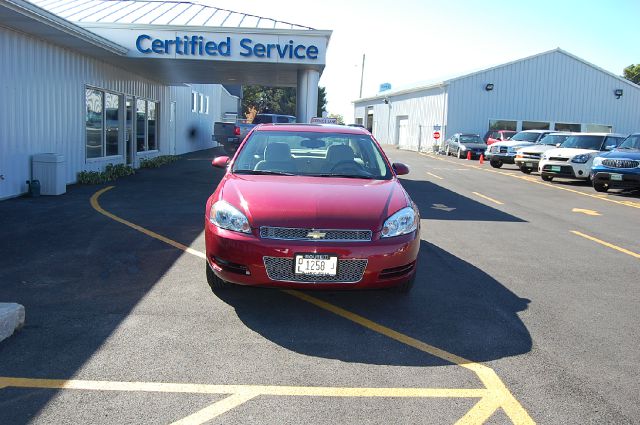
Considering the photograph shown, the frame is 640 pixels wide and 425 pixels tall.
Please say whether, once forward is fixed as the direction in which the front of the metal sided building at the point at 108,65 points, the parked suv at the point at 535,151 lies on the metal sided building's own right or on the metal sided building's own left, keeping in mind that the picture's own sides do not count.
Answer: on the metal sided building's own left

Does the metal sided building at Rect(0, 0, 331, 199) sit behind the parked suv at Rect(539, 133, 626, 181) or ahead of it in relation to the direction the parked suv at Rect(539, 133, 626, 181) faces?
ahead

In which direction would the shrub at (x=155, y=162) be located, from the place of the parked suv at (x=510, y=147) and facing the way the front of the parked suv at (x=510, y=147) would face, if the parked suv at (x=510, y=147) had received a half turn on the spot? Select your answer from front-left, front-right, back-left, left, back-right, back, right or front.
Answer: back

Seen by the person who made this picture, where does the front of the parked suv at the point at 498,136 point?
facing the viewer and to the left of the viewer

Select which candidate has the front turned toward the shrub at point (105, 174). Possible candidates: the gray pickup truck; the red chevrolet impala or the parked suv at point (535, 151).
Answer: the parked suv

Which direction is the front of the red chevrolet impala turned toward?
toward the camera

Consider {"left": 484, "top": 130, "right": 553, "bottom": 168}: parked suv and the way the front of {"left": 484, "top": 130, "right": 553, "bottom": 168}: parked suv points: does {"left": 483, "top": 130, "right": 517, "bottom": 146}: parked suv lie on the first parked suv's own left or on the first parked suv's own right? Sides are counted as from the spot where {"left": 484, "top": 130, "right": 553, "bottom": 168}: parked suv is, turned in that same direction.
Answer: on the first parked suv's own right

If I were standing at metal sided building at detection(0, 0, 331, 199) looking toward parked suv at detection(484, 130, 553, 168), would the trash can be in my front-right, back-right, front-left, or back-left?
back-right

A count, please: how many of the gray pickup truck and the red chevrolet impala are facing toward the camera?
1

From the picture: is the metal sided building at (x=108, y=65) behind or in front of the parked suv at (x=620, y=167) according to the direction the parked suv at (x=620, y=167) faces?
in front

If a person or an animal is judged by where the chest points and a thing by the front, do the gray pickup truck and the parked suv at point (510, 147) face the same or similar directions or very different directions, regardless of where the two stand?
very different directions

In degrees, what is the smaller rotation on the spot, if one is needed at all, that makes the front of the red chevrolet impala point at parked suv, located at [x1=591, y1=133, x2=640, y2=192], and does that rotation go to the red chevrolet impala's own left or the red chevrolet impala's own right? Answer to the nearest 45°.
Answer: approximately 135° to the red chevrolet impala's own left

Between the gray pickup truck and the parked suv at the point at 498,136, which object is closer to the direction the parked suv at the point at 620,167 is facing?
the gray pickup truck

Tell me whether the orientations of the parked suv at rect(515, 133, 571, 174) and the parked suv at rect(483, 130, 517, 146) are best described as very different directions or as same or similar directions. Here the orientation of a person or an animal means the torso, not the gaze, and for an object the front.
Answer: same or similar directions

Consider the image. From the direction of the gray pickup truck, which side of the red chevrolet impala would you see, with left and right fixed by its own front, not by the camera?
back

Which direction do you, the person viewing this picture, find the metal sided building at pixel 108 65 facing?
facing the viewer and to the right of the viewer
